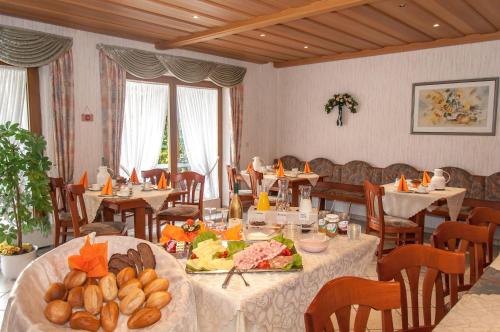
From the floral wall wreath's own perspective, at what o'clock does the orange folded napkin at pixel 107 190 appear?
The orange folded napkin is roughly at 1 o'clock from the floral wall wreath.

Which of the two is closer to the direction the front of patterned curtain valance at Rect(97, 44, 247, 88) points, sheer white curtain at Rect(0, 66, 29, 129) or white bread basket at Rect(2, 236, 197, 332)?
the white bread basket

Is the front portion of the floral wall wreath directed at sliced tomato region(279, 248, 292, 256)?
yes

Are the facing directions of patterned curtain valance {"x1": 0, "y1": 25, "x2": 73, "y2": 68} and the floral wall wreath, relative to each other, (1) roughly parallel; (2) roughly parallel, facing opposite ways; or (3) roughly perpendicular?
roughly perpendicular

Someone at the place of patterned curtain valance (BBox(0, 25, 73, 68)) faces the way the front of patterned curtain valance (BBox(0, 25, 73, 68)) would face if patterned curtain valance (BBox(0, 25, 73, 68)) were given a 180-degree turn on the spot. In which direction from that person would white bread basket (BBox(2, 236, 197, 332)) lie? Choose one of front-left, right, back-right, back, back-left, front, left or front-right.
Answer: back-left

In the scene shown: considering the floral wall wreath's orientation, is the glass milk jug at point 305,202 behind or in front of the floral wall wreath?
in front

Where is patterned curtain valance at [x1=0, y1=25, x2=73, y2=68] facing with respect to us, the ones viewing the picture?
facing the viewer and to the right of the viewer

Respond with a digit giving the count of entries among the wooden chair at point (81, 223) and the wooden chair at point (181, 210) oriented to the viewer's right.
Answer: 1

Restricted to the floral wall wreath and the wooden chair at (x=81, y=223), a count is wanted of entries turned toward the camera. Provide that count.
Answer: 1

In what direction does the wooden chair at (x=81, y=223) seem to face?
to the viewer's right

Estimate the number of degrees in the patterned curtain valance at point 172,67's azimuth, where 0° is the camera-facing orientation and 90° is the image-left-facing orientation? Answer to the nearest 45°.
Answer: approximately 315°

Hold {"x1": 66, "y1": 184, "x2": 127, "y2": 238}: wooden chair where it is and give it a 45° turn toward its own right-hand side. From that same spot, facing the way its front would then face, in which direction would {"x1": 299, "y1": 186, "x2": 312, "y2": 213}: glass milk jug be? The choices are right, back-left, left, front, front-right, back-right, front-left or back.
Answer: front

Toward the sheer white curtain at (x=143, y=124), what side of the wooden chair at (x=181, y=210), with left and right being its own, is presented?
right

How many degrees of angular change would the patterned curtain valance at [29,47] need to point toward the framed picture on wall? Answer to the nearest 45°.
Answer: approximately 45° to its left

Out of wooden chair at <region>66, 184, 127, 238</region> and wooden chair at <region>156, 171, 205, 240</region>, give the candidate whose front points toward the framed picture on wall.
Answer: wooden chair at <region>66, 184, 127, 238</region>

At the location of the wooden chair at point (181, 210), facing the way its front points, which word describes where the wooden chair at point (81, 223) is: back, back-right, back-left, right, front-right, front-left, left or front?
front

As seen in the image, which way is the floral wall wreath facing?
toward the camera
